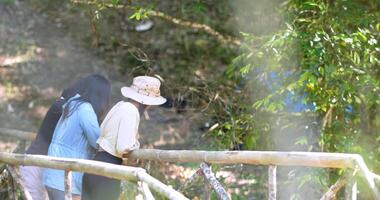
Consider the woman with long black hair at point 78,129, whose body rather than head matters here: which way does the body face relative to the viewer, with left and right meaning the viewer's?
facing away from the viewer and to the right of the viewer

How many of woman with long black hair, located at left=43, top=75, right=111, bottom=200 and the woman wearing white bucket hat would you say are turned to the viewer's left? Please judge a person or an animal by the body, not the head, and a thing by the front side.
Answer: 0

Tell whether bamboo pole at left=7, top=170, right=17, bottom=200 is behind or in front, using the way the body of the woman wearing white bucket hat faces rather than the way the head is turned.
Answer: behind

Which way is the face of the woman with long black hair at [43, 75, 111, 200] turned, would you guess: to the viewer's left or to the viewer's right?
to the viewer's right

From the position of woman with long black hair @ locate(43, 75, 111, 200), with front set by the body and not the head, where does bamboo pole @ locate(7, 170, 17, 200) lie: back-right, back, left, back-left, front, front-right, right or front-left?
left
